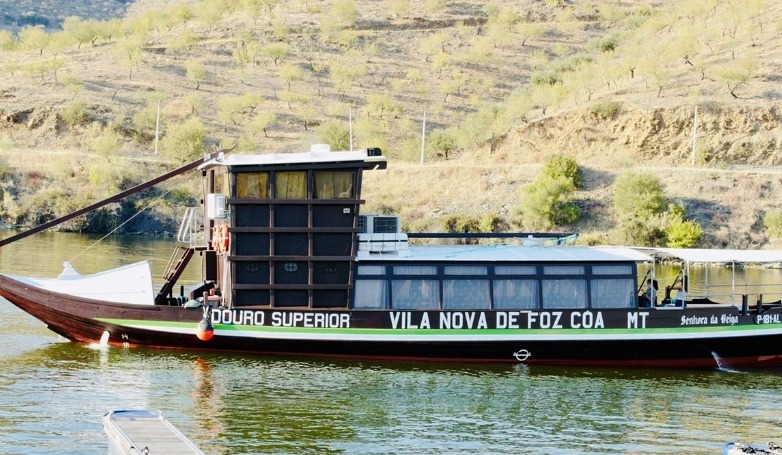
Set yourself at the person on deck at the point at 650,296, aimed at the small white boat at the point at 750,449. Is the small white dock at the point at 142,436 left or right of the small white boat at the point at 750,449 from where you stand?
right
